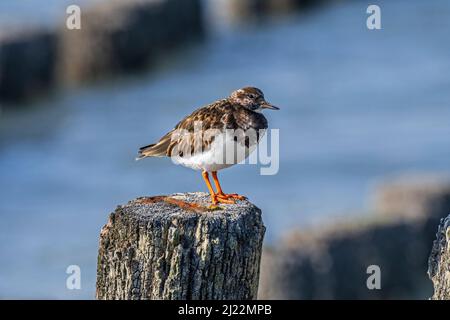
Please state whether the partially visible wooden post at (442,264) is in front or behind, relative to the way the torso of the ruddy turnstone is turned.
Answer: in front

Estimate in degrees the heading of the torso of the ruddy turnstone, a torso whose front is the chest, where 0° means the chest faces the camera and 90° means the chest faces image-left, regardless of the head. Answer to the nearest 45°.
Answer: approximately 270°
